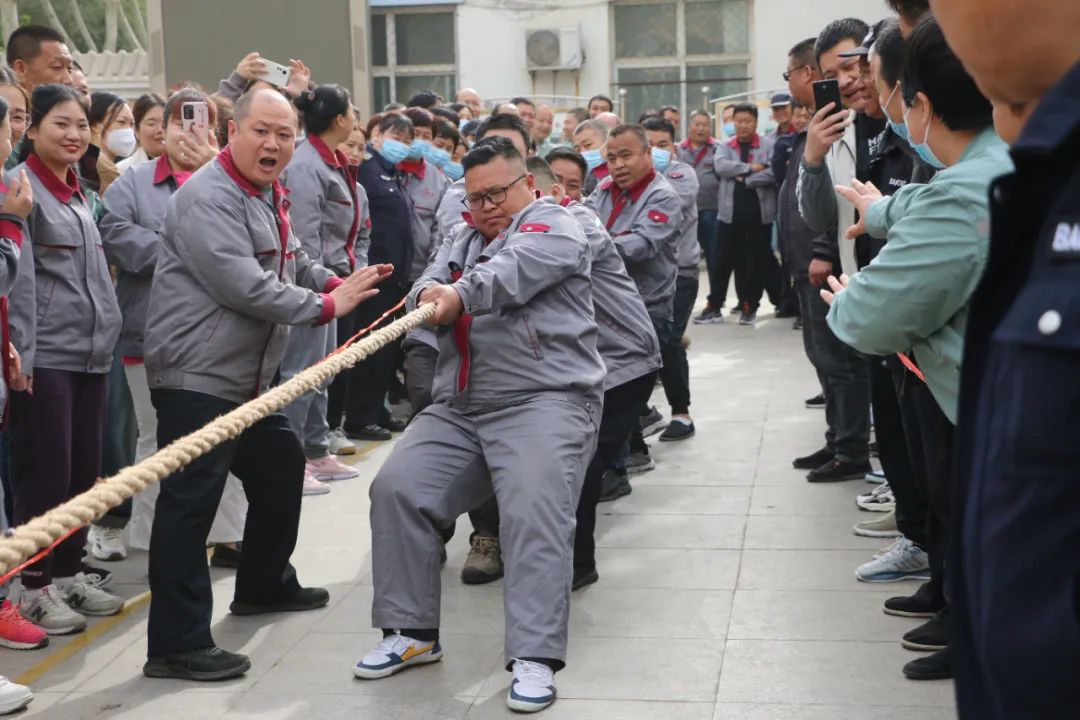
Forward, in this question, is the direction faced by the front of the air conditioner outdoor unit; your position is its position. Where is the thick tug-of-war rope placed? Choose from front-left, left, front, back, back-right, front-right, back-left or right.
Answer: front

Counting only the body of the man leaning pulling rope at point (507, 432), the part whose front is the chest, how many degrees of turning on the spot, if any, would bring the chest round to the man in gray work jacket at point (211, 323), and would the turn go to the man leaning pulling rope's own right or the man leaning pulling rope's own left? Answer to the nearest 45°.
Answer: approximately 45° to the man leaning pulling rope's own right

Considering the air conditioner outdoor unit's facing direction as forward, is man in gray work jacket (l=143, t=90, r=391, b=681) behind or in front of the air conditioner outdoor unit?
in front

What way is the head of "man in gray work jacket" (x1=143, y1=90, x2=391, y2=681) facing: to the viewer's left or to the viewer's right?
to the viewer's right

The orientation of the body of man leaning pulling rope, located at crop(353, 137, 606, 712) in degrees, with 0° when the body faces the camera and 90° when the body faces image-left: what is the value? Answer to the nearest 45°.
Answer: approximately 45°

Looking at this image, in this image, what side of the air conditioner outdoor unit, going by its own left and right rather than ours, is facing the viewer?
front

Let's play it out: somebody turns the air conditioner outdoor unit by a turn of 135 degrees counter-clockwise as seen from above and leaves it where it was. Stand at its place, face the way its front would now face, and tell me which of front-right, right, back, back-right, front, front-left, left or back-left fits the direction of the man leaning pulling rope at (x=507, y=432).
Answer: back-right
